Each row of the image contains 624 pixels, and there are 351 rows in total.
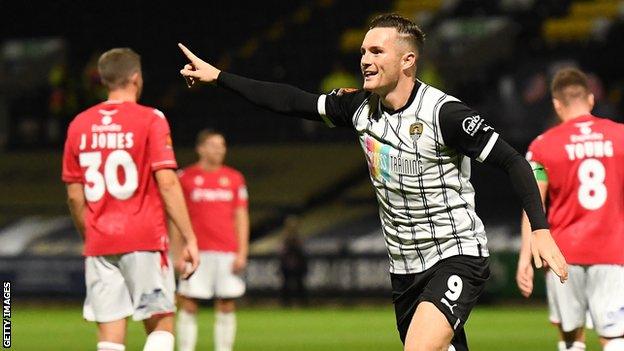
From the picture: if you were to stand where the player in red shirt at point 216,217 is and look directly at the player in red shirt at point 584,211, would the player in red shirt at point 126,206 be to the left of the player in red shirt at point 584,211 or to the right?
right

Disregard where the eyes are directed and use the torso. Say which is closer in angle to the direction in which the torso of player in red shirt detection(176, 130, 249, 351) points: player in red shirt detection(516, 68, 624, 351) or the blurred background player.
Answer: the player in red shirt

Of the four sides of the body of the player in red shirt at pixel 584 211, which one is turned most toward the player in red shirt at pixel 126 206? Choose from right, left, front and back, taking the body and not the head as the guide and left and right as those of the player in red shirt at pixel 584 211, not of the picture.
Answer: left

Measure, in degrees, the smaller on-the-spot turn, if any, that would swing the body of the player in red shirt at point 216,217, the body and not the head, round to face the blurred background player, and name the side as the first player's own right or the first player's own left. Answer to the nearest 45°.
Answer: approximately 180°

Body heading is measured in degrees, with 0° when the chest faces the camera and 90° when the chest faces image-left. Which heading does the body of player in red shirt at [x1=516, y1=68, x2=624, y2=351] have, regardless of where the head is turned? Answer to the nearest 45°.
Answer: approximately 180°

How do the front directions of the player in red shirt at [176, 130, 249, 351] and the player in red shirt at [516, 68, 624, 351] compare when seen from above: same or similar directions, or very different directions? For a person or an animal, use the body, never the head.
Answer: very different directions

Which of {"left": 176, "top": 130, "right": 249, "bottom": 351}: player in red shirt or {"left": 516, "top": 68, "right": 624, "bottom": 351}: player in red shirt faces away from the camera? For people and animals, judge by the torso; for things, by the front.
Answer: {"left": 516, "top": 68, "right": 624, "bottom": 351}: player in red shirt

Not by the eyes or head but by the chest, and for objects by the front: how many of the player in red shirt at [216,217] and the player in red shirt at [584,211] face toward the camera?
1

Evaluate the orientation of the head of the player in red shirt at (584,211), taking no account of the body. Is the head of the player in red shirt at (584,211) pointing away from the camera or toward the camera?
away from the camera

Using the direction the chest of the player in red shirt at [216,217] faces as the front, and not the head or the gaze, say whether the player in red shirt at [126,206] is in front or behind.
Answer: in front
